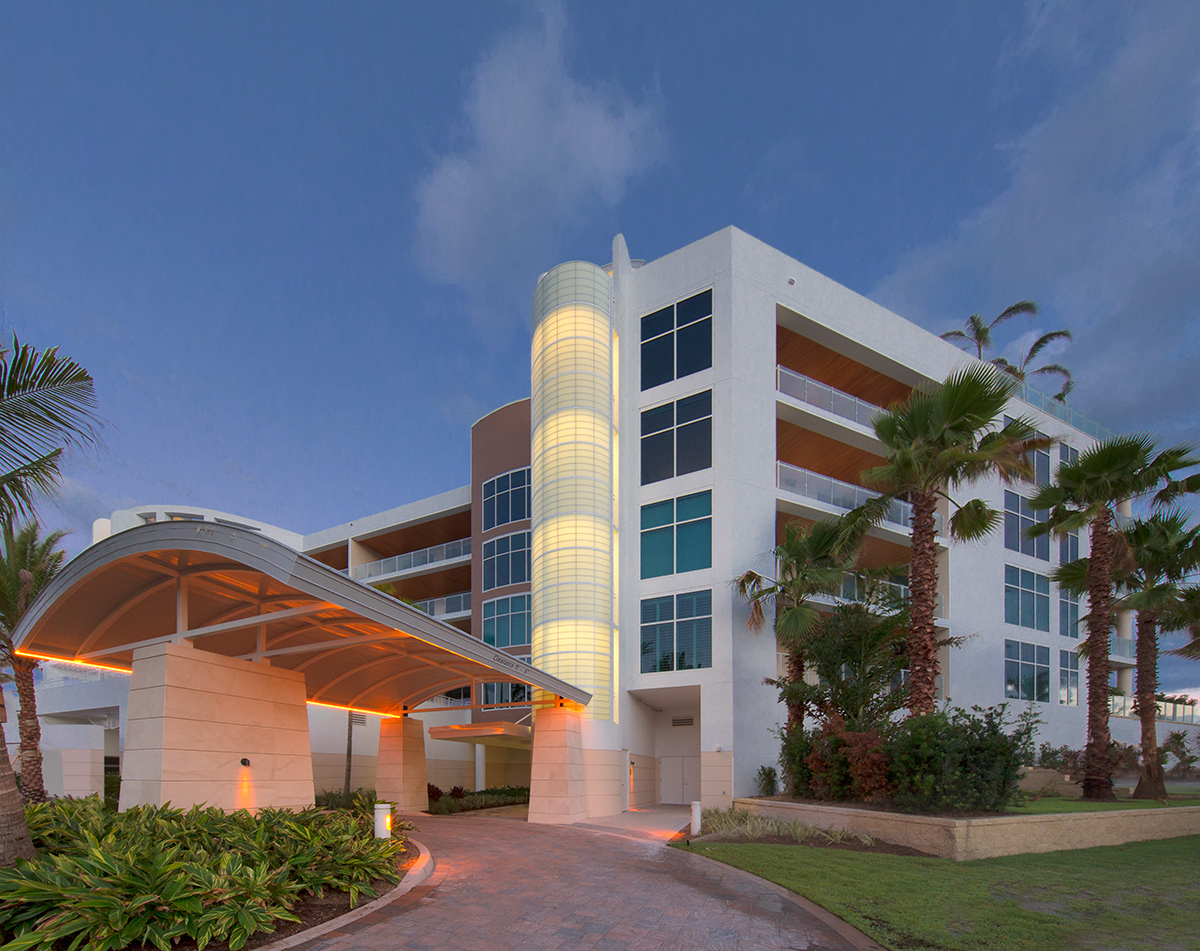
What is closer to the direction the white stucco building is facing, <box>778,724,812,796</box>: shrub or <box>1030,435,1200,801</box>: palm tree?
the shrub

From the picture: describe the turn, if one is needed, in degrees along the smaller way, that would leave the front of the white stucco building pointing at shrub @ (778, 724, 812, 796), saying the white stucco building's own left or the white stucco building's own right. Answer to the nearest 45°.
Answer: approximately 45° to the white stucco building's own left

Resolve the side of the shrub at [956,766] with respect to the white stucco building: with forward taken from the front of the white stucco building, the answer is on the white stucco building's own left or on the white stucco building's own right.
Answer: on the white stucco building's own left

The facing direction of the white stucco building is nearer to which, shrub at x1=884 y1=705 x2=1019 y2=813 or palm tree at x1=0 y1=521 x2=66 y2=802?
the palm tree

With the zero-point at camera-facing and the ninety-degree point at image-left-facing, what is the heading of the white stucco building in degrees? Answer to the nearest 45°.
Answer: approximately 45°

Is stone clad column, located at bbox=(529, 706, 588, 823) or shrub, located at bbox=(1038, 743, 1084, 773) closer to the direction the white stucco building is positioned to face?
the stone clad column

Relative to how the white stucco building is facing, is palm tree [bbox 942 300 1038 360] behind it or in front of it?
behind

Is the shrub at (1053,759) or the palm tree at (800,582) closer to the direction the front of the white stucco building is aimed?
the palm tree

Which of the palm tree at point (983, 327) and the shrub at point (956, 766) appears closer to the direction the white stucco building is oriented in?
the shrub
